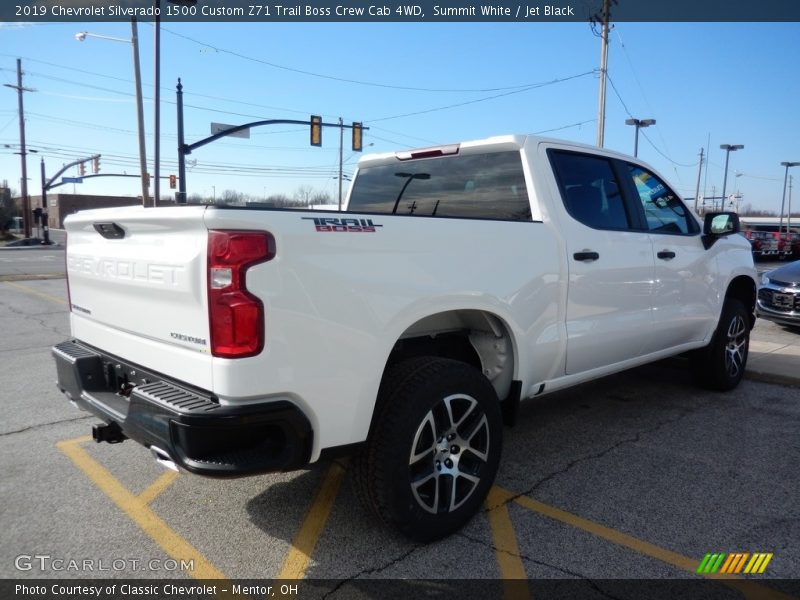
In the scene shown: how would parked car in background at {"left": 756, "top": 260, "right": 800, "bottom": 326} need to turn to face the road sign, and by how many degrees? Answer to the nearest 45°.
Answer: approximately 45° to its right

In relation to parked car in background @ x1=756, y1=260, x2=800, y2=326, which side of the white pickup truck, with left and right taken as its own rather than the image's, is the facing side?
front

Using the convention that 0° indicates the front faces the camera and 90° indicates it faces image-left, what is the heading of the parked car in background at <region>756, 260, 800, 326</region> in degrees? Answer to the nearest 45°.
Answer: approximately 45°

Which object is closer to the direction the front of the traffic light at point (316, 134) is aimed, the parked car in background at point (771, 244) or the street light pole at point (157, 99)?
the parked car in background

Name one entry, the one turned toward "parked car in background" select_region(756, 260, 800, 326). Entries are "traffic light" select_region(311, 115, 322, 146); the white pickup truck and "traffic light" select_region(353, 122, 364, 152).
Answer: the white pickup truck

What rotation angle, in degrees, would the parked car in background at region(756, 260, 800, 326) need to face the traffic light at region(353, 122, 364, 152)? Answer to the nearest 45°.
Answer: approximately 90° to its right

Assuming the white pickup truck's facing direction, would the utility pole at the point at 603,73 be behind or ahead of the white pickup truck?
ahead

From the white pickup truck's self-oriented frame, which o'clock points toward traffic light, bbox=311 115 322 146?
The traffic light is roughly at 10 o'clock from the white pickup truck.

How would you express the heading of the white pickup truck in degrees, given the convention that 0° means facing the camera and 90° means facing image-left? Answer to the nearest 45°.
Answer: approximately 225°
